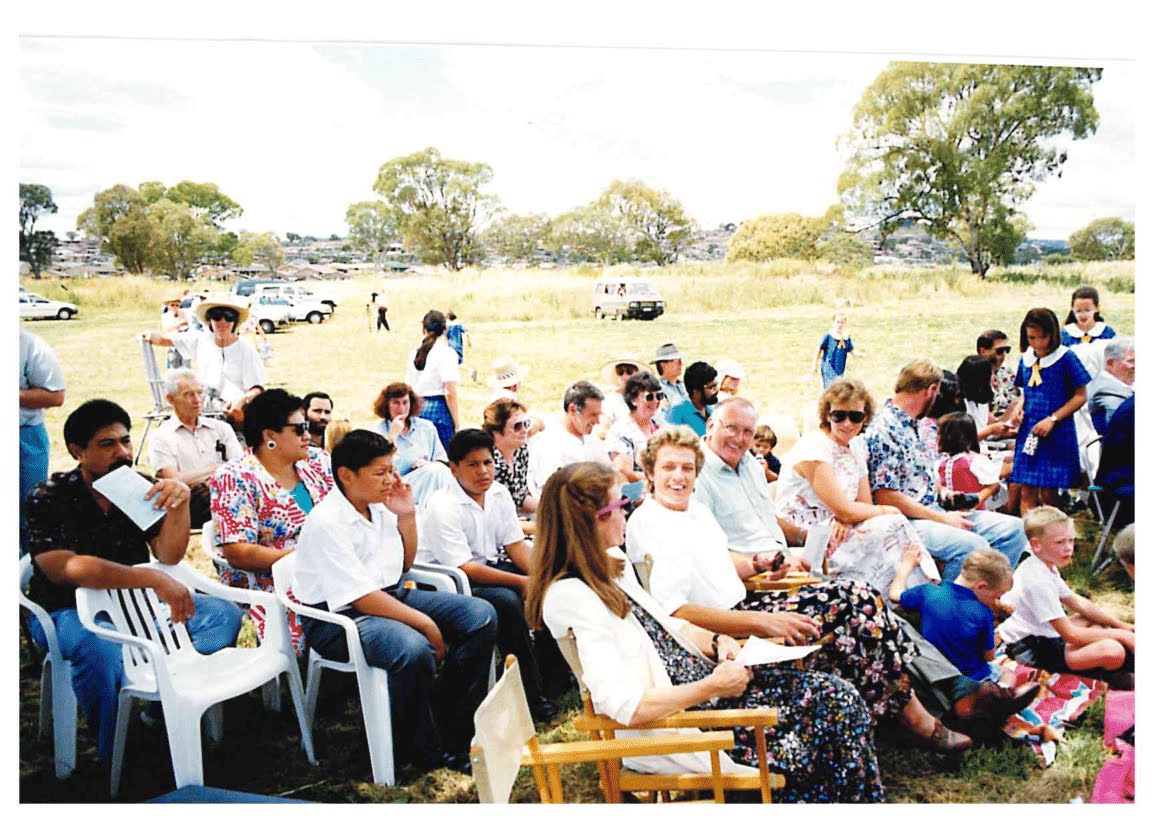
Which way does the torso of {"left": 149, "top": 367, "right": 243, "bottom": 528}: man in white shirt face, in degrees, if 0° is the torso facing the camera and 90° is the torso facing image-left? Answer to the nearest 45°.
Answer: approximately 315°

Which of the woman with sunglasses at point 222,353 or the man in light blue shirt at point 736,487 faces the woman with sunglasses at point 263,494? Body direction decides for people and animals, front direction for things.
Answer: the woman with sunglasses at point 222,353

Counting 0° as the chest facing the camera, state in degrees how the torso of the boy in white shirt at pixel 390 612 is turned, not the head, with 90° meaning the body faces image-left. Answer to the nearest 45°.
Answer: approximately 315°

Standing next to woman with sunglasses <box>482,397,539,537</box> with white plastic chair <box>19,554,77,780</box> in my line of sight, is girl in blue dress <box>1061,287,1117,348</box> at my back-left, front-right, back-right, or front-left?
back-left

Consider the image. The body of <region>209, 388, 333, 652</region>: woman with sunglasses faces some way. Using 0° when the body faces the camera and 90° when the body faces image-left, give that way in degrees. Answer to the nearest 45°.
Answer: approximately 315°

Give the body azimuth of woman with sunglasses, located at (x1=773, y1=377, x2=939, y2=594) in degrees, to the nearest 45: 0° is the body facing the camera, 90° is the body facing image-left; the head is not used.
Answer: approximately 315°
